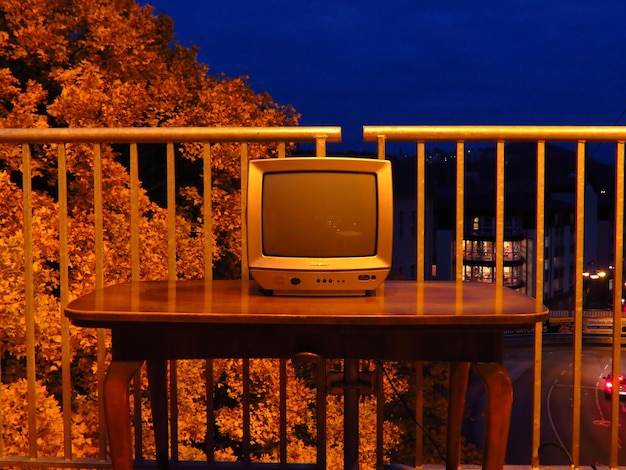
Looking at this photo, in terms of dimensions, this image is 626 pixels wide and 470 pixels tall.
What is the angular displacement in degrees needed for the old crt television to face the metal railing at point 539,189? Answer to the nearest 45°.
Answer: approximately 135° to its left

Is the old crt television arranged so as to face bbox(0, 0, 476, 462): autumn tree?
no

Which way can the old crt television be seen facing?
toward the camera
